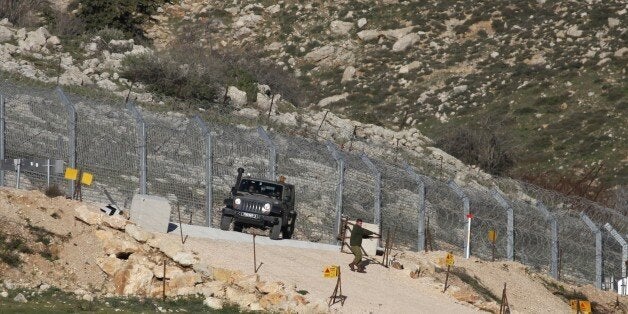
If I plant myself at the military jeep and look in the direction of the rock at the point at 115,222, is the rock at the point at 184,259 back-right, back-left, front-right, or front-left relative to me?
front-left

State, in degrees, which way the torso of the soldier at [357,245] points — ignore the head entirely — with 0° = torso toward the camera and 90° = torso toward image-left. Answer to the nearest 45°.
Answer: approximately 270°

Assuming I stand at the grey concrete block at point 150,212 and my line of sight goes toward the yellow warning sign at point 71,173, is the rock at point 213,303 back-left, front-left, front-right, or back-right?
back-left

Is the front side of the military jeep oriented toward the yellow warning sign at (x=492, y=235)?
no

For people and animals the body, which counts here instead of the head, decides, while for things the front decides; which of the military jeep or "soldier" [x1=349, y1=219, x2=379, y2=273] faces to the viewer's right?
the soldier

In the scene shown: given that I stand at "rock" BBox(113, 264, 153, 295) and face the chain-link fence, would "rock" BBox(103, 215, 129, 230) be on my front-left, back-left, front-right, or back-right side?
front-left

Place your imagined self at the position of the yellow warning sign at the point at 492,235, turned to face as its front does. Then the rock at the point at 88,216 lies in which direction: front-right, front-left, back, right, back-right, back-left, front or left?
front-right

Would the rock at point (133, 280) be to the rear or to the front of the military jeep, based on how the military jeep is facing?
to the front

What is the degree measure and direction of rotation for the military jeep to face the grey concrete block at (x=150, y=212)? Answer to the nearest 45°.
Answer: approximately 45° to its right

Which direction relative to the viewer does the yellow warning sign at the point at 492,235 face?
toward the camera

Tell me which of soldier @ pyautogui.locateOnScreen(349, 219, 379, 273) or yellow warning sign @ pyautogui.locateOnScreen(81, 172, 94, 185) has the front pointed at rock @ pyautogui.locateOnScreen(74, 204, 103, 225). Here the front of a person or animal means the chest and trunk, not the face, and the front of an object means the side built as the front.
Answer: the yellow warning sign

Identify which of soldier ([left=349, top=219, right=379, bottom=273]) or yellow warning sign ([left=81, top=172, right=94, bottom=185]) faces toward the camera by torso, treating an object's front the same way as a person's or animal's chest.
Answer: the yellow warning sign

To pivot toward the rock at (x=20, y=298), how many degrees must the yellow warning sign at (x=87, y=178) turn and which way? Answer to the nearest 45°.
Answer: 0° — it already faces it

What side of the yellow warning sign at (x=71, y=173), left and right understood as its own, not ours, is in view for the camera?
front
